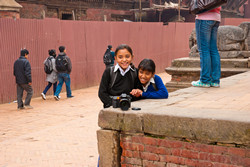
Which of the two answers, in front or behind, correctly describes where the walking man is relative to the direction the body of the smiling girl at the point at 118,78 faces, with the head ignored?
behind

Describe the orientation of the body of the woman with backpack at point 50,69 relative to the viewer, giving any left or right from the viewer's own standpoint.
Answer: facing away from the viewer and to the right of the viewer

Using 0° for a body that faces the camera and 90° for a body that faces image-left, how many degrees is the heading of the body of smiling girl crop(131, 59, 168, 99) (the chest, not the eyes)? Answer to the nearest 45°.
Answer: approximately 45°

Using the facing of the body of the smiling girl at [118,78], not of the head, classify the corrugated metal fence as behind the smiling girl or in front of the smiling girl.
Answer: behind
